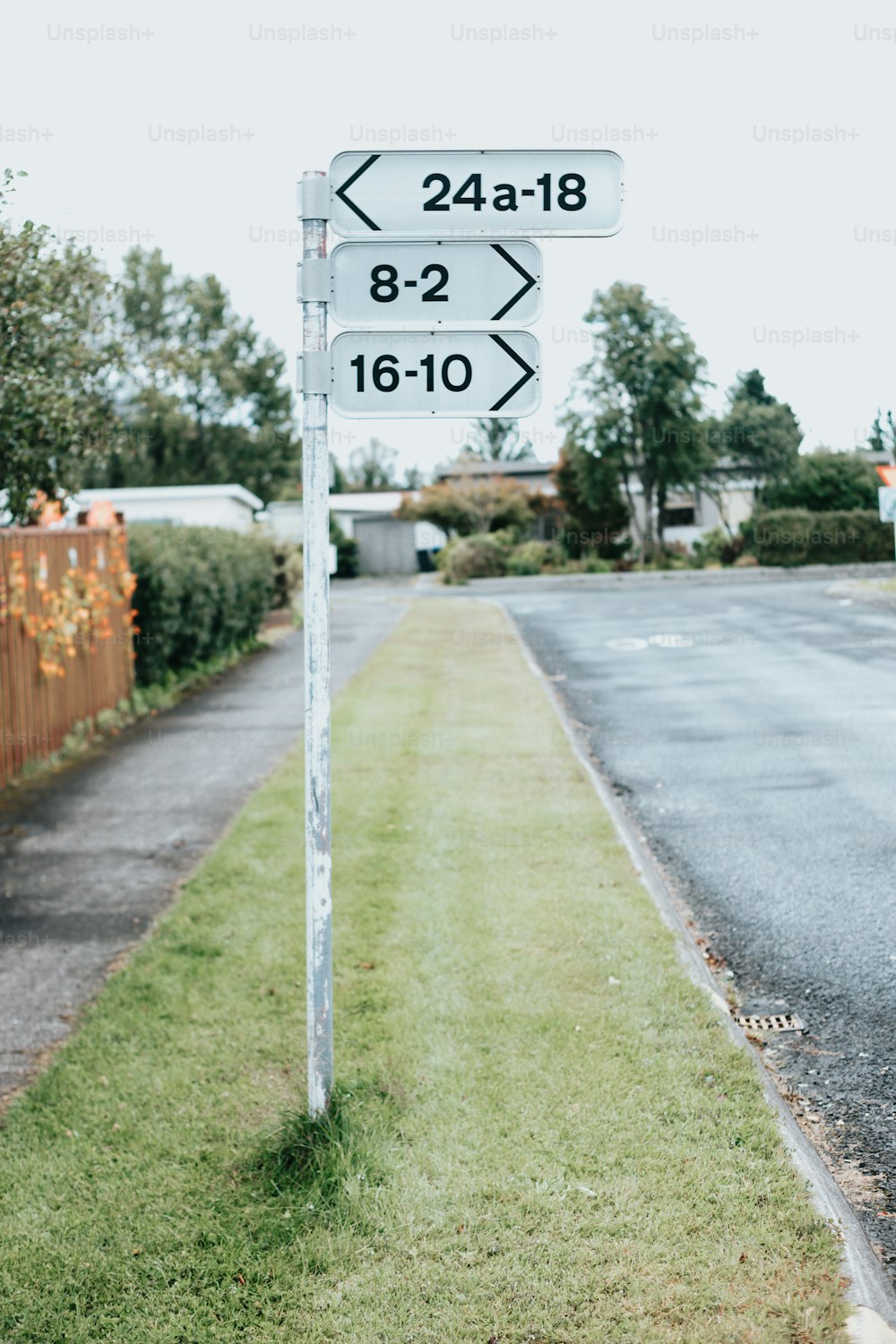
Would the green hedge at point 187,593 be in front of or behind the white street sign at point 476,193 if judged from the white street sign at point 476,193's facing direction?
behind

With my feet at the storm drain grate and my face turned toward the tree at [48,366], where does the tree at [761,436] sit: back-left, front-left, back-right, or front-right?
front-right

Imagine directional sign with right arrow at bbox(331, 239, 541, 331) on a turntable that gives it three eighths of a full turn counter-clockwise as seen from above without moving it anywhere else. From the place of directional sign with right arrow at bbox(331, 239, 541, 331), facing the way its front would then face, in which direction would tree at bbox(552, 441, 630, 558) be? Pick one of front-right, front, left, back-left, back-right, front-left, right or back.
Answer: front-left

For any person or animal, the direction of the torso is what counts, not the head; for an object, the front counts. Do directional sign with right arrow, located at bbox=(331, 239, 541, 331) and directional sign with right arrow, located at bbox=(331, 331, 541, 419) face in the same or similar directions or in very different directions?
same or similar directions

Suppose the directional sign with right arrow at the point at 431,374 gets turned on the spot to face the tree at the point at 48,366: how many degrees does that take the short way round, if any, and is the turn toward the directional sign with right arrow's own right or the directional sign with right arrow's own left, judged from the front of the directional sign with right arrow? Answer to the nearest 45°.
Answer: approximately 135° to the directional sign with right arrow's own right

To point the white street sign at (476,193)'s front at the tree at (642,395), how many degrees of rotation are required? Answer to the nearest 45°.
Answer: approximately 180°

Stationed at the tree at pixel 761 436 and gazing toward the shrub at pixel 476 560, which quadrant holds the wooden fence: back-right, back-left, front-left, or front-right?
front-left

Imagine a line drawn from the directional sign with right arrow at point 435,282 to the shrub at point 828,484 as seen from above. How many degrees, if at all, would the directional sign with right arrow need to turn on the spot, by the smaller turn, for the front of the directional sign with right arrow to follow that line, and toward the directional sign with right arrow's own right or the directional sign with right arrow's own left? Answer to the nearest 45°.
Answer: approximately 180°

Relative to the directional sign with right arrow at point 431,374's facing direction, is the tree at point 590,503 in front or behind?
behind

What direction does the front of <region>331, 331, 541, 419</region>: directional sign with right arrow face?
toward the camera

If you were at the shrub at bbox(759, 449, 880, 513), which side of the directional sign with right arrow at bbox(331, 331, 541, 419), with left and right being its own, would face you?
back

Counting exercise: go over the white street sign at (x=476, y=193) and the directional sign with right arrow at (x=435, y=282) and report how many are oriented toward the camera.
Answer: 2

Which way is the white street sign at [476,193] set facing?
toward the camera

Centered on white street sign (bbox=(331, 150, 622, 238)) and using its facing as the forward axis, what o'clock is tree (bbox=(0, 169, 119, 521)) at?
The tree is roughly at 5 o'clock from the white street sign.

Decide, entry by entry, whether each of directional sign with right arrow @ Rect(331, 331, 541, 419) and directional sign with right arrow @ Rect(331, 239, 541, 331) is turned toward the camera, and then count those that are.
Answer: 2

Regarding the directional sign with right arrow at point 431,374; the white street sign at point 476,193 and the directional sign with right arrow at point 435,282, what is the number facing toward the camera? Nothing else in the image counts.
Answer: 3
